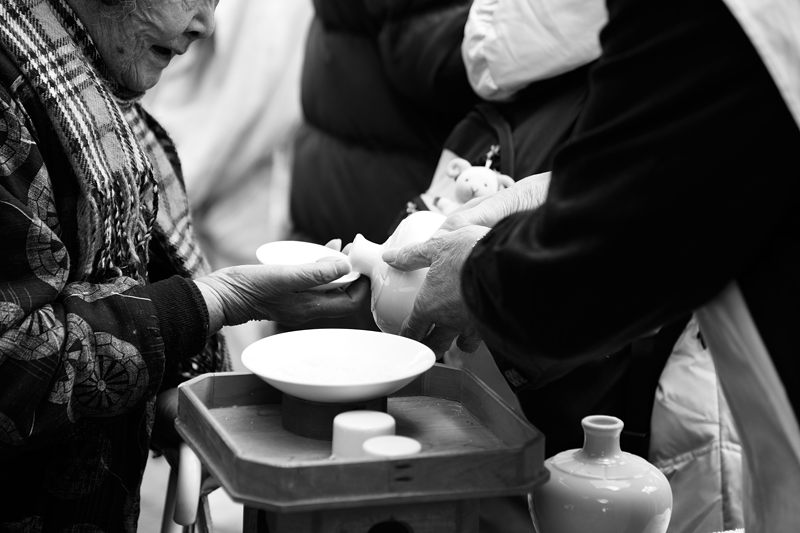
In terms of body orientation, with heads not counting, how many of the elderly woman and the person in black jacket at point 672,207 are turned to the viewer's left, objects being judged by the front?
1

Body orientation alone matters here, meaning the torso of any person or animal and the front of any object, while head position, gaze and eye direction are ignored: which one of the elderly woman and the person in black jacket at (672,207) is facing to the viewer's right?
the elderly woman

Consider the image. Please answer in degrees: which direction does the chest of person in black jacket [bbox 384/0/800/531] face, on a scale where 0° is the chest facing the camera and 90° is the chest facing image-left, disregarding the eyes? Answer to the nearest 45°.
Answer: approximately 90°

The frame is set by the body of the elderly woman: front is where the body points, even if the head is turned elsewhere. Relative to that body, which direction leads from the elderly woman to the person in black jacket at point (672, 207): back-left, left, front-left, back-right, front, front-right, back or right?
front-right

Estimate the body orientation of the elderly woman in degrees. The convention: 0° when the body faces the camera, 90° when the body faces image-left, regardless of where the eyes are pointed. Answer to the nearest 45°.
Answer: approximately 270°

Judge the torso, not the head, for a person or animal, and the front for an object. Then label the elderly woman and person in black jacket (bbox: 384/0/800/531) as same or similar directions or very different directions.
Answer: very different directions

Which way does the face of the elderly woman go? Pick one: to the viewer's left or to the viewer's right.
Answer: to the viewer's right
